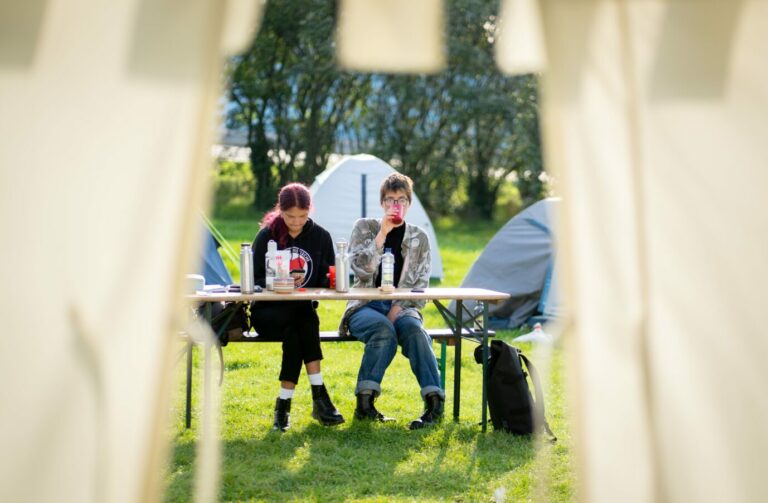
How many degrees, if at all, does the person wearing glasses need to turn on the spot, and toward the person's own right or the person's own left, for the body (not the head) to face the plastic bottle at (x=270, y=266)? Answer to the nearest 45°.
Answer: approximately 45° to the person's own right

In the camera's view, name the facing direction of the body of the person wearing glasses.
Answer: toward the camera

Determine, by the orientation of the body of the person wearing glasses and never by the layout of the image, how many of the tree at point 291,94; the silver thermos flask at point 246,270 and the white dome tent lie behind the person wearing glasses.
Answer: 2

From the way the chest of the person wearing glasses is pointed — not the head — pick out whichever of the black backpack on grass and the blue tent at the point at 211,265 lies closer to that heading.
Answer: the black backpack on grass
